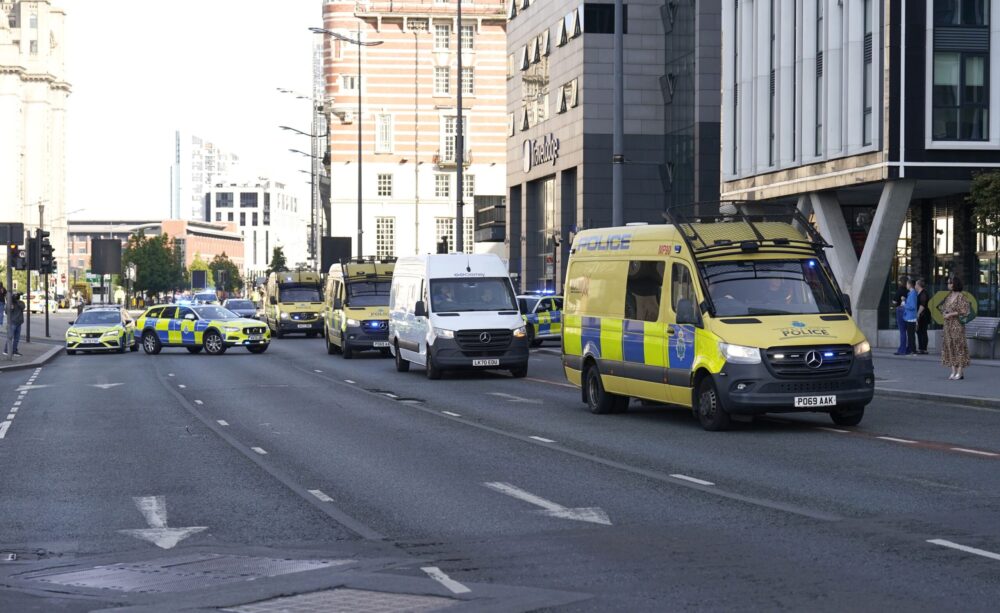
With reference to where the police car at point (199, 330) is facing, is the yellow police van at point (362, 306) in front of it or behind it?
in front

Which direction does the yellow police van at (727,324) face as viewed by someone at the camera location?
facing the viewer and to the right of the viewer

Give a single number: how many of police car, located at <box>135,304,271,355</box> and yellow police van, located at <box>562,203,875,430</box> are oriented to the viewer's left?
0

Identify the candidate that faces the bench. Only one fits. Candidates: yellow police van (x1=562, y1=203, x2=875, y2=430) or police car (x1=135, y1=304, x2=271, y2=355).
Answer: the police car

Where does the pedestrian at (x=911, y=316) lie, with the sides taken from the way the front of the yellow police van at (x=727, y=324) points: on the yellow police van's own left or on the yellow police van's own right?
on the yellow police van's own left

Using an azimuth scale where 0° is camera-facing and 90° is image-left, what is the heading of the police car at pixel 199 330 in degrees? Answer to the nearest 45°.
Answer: approximately 315°

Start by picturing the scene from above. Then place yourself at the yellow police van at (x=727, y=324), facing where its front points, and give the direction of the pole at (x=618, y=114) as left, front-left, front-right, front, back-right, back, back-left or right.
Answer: back-left

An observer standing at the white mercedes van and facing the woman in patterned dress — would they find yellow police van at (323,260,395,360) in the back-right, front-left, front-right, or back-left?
back-left

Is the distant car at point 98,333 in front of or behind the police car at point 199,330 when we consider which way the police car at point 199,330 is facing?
behind
